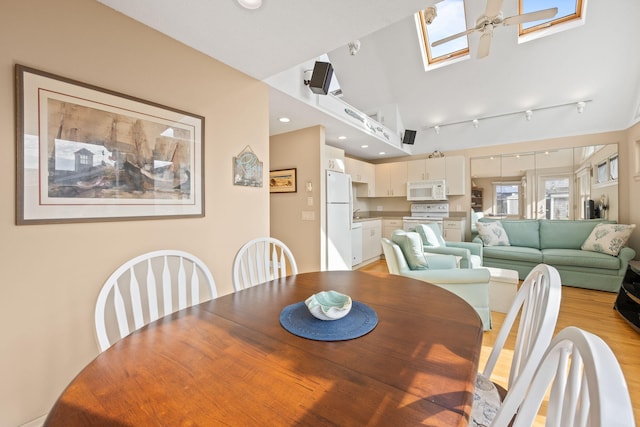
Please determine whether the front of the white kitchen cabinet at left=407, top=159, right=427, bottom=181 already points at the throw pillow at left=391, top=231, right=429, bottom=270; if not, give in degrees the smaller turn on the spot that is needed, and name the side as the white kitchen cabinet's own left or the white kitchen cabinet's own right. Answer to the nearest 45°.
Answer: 0° — it already faces it

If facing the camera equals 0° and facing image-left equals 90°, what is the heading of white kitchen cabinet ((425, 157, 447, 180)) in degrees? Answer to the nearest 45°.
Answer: approximately 0°

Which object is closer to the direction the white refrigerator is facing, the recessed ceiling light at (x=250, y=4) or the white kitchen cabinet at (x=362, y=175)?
the recessed ceiling light

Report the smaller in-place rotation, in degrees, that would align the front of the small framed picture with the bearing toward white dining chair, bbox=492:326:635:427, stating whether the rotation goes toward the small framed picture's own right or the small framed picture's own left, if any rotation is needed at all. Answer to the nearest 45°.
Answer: approximately 45° to the small framed picture's own left

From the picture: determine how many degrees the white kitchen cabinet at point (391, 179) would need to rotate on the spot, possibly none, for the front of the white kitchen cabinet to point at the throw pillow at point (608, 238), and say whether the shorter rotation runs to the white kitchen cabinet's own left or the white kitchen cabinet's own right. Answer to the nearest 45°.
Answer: approximately 45° to the white kitchen cabinet's own left
